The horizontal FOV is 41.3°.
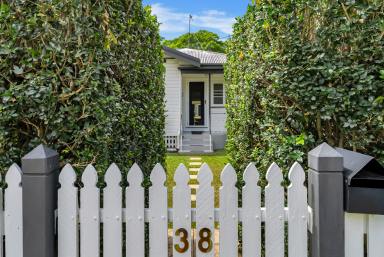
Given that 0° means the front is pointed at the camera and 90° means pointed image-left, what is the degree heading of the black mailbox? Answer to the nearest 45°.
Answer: approximately 0°

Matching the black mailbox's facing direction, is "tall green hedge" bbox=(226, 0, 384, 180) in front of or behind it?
behind

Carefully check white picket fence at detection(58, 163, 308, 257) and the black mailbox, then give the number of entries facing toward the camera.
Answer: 2

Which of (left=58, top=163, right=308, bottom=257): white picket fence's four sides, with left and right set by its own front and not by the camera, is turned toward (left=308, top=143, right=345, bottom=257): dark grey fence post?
left

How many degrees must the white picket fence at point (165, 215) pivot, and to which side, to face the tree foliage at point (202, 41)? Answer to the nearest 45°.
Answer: approximately 180°

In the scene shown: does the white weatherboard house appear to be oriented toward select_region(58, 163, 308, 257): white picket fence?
yes

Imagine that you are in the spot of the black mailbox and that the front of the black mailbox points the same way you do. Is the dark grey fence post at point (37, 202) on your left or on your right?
on your right

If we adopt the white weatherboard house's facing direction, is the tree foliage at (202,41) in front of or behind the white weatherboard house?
behind

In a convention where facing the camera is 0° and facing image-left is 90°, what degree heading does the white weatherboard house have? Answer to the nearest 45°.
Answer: approximately 0°

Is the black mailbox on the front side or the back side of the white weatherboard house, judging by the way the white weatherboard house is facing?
on the front side

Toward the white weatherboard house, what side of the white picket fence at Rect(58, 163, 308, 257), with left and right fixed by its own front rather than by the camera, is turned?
back
